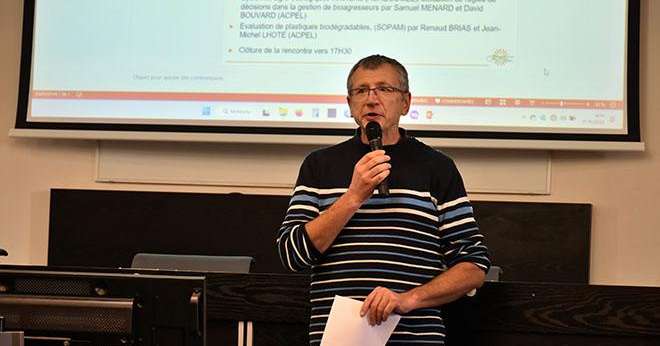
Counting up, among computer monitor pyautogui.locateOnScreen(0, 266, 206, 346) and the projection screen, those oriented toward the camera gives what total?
1

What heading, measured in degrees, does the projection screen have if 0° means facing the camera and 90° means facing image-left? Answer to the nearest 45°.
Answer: approximately 0°

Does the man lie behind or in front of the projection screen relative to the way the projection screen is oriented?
in front

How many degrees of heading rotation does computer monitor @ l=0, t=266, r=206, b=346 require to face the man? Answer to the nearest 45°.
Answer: approximately 45° to its right

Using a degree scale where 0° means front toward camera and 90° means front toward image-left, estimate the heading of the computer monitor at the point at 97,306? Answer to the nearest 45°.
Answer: approximately 180°

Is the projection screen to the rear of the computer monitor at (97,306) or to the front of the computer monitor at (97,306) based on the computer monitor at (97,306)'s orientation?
to the front

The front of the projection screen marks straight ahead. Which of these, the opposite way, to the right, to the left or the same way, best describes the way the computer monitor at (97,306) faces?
the opposite way
